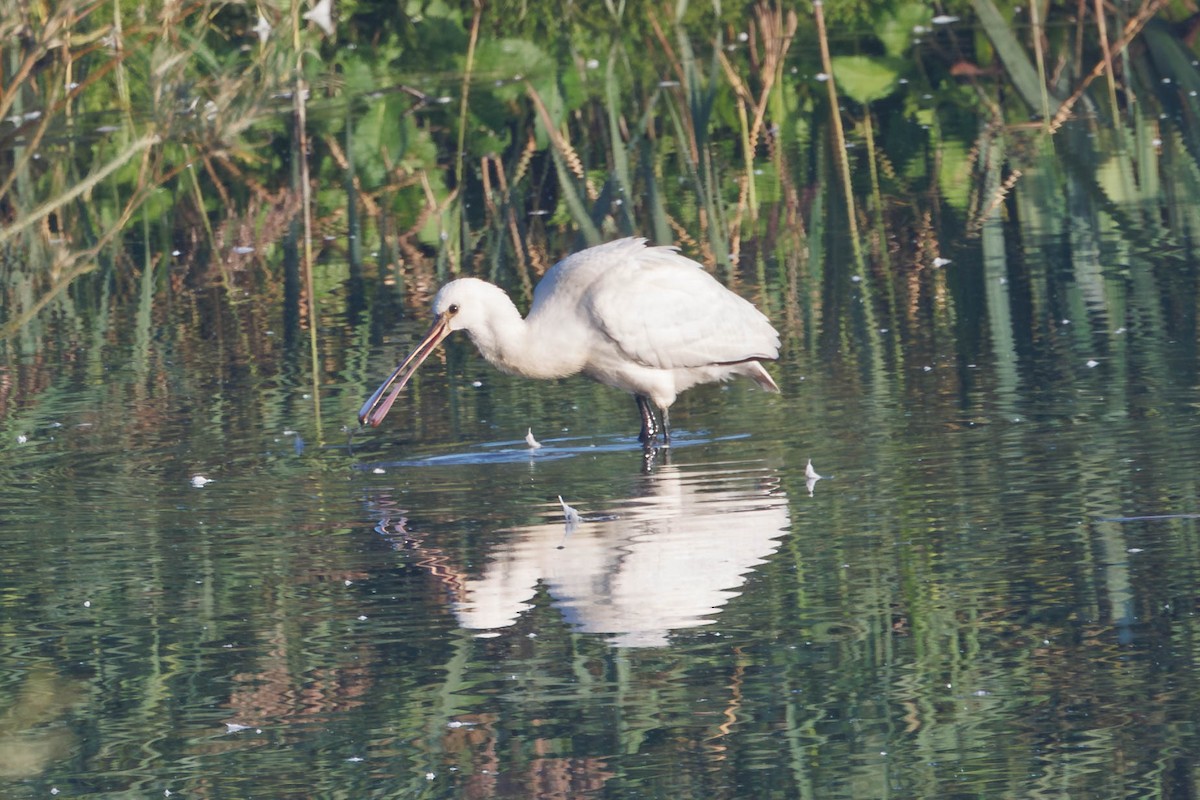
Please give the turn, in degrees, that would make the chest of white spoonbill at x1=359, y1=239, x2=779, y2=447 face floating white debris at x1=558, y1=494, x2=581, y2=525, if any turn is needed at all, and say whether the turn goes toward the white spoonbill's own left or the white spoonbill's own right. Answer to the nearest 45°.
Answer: approximately 90° to the white spoonbill's own left

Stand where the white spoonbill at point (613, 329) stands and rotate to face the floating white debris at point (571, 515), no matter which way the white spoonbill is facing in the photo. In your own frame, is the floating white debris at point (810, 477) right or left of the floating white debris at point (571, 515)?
left

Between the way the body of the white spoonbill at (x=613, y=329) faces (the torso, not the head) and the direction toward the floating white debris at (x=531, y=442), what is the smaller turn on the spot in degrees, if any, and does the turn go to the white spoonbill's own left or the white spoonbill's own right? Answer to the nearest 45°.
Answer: approximately 45° to the white spoonbill's own left

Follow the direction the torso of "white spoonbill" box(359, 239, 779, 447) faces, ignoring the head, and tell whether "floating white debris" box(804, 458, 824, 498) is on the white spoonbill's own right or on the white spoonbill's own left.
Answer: on the white spoonbill's own left

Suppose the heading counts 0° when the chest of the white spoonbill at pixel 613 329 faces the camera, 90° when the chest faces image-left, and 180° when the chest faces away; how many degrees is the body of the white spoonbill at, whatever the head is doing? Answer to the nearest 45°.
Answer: approximately 90°
